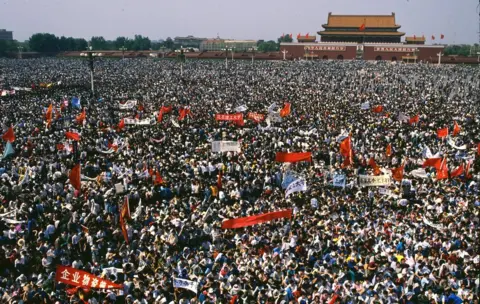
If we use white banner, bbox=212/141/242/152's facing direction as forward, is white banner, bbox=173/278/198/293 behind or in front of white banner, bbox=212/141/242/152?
in front

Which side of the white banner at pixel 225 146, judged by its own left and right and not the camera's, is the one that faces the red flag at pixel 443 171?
left

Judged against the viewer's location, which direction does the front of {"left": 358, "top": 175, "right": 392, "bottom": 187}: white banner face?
facing the viewer

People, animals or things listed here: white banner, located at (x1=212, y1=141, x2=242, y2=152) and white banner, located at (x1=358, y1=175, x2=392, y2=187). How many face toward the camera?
2

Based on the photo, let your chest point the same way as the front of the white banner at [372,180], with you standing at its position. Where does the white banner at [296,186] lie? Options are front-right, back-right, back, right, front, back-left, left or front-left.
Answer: front-right

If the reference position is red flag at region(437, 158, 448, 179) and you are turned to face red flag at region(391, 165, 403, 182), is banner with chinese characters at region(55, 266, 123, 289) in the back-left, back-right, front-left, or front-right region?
front-left

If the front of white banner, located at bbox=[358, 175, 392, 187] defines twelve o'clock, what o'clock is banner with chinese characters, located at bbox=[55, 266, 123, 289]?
The banner with chinese characters is roughly at 1 o'clock from the white banner.

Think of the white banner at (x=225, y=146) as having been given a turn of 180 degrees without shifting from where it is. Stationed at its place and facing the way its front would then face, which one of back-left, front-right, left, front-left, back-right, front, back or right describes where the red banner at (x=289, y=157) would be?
back-right

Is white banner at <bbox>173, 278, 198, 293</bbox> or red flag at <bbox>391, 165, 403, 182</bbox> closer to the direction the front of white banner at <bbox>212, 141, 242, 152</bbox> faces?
the white banner

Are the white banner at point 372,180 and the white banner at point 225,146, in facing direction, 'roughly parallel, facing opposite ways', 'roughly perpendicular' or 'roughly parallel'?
roughly parallel

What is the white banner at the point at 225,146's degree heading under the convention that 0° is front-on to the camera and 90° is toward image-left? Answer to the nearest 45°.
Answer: approximately 0°
